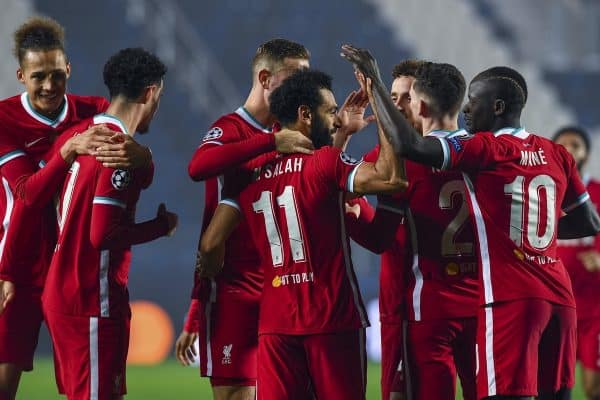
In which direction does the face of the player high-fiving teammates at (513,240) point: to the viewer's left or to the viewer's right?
to the viewer's left

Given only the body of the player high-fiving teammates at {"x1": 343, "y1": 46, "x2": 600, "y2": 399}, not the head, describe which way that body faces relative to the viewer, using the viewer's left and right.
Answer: facing away from the viewer and to the left of the viewer
